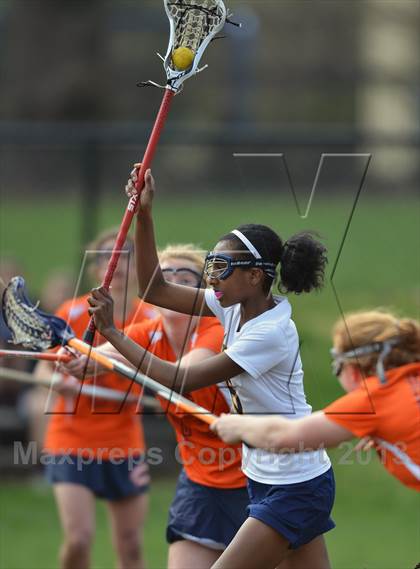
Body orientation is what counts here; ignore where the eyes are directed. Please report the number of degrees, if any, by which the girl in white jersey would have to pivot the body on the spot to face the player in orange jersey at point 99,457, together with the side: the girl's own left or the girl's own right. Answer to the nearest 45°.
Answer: approximately 45° to the girl's own right

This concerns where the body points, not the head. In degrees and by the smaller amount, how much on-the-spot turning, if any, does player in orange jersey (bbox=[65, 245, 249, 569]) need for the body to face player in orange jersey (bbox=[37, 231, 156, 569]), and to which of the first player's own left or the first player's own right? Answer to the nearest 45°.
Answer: approximately 90° to the first player's own right

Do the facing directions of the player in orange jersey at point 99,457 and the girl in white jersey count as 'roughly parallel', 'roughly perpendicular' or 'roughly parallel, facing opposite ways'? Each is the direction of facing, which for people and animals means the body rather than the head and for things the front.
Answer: roughly perpendicular

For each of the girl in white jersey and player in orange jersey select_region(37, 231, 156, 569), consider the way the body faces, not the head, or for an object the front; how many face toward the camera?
1

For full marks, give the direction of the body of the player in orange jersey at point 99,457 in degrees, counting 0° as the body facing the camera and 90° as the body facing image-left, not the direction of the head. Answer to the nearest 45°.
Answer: approximately 0°

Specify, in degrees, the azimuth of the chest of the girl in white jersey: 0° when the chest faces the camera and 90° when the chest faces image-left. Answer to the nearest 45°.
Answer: approximately 90°
